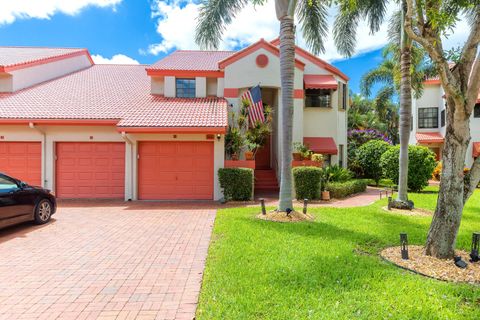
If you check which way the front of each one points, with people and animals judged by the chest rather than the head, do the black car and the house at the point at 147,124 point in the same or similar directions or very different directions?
very different directions

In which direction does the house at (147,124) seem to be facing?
toward the camera

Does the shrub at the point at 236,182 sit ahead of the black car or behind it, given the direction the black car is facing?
ahead

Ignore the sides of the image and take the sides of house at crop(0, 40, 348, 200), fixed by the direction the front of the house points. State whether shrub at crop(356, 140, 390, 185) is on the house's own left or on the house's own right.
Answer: on the house's own left

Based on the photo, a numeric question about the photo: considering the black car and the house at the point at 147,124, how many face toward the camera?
1

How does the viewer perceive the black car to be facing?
facing away from the viewer and to the right of the viewer

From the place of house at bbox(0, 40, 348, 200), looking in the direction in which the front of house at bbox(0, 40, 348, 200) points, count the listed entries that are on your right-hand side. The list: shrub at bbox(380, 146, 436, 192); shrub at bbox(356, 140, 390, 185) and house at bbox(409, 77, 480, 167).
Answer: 0

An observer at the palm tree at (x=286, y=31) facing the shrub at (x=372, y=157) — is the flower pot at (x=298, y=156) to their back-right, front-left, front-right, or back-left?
front-left

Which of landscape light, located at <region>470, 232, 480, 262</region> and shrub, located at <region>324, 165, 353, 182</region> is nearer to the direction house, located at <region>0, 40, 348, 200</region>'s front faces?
the landscape light

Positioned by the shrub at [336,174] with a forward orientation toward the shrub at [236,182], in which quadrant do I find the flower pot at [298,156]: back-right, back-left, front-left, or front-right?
front-right

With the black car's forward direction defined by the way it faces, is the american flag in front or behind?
in front

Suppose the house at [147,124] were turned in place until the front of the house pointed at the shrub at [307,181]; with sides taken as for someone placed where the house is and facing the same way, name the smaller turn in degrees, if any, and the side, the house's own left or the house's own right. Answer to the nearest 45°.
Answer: approximately 90° to the house's own left

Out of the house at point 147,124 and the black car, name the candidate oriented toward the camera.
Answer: the house

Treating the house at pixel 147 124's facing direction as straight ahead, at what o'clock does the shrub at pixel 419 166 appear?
The shrub is roughly at 9 o'clock from the house.
